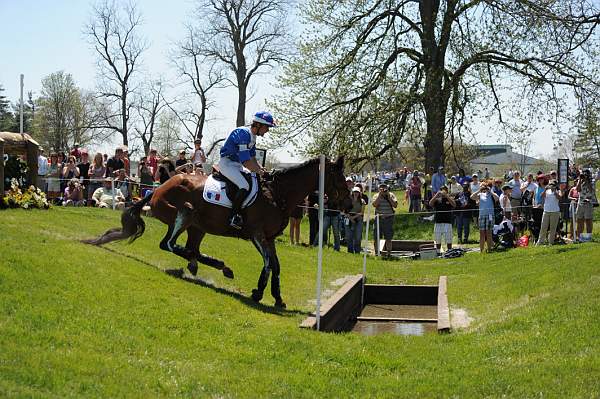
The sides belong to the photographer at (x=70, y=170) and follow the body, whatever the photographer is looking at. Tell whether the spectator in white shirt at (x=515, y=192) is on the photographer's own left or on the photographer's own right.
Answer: on the photographer's own left

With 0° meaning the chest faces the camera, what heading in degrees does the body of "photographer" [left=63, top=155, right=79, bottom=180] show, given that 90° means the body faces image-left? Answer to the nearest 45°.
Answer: approximately 0°

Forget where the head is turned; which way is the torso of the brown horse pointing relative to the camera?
to the viewer's right
